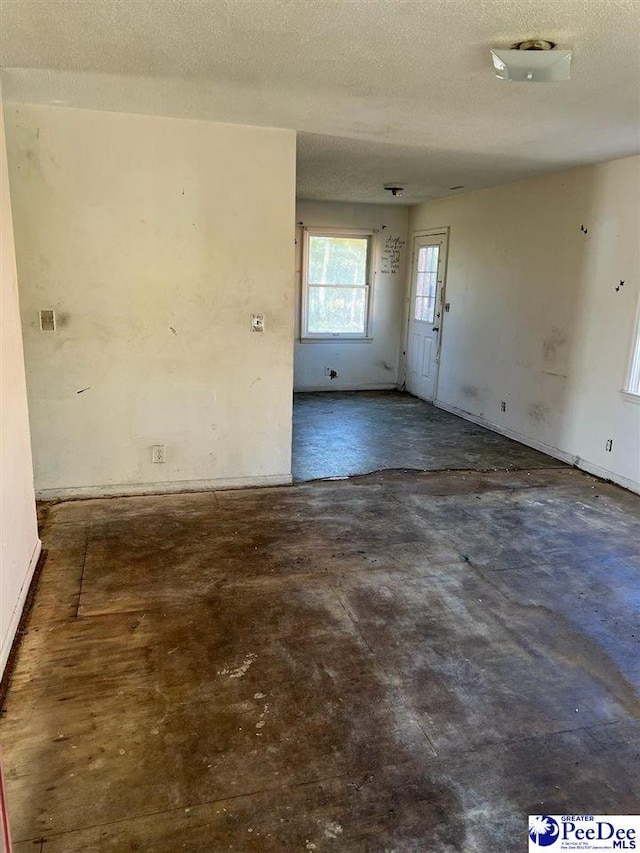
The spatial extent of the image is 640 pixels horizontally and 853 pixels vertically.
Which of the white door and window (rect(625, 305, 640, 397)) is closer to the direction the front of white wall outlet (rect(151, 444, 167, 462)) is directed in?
the window

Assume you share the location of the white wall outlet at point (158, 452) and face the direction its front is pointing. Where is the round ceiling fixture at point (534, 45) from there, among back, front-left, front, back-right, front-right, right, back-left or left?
front-left

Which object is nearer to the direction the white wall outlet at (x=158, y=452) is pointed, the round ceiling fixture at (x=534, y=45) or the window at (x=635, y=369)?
the round ceiling fixture

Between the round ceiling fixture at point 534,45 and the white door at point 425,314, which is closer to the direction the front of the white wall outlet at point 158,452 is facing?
the round ceiling fixture

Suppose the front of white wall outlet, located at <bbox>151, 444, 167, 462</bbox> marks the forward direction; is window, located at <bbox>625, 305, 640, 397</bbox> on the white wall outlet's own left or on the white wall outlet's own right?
on the white wall outlet's own left

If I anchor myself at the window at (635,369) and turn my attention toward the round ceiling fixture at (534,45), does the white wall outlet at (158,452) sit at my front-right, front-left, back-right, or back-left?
front-right

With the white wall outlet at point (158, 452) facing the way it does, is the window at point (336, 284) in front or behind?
behind

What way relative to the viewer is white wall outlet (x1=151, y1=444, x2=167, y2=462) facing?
toward the camera

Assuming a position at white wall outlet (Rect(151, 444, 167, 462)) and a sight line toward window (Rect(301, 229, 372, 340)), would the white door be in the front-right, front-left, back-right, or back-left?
front-right

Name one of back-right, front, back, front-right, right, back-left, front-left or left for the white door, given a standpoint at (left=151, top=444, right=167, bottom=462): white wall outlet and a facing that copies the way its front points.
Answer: back-left
